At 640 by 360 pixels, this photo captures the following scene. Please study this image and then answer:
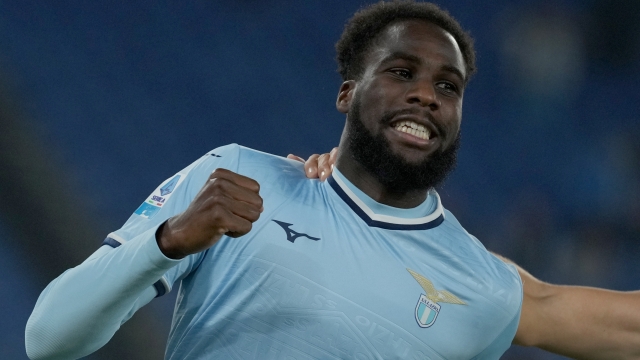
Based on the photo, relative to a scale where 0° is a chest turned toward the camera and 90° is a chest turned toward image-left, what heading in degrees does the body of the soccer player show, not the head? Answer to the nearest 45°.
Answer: approximately 0°
